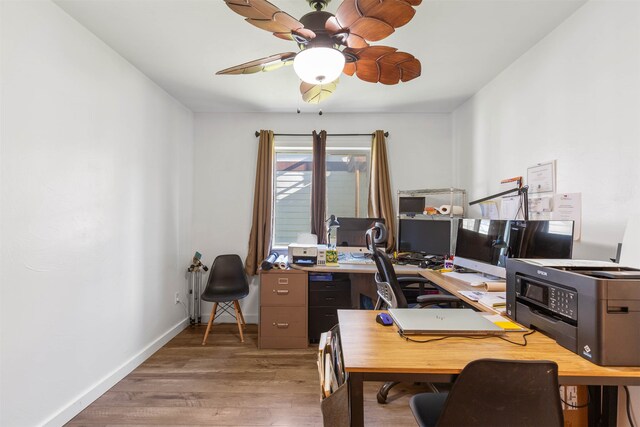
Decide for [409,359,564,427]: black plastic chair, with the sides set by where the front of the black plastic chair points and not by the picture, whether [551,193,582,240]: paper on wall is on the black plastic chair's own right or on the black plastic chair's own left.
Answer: on the black plastic chair's own right

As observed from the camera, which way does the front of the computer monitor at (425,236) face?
facing the viewer

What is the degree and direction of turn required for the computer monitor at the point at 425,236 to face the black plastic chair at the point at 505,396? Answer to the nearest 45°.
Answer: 0° — it already faces it

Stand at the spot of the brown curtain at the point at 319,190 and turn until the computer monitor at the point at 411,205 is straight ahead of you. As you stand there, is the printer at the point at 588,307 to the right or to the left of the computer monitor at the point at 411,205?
right

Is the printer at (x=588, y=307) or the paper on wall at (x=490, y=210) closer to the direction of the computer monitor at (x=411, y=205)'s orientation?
the printer

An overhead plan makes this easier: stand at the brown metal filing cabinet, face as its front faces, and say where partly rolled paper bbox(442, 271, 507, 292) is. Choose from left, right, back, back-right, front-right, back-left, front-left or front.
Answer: front-left

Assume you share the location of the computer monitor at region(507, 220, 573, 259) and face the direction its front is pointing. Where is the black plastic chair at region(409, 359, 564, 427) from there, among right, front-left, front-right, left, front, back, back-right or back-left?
front

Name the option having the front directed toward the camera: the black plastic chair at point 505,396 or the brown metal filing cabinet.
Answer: the brown metal filing cabinet

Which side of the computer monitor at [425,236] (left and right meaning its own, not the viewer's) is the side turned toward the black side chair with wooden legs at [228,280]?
right

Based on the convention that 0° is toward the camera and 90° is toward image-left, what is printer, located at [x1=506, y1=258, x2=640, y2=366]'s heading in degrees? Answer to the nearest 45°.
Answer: approximately 45°

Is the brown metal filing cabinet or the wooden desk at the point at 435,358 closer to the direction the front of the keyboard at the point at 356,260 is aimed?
the wooden desk

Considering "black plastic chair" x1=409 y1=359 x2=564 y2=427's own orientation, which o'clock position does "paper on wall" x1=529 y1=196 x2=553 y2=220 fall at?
The paper on wall is roughly at 2 o'clock from the black plastic chair.

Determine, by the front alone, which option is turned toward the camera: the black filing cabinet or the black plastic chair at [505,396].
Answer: the black filing cabinet

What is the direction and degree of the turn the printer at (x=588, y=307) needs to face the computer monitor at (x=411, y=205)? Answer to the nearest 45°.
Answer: approximately 90° to its right

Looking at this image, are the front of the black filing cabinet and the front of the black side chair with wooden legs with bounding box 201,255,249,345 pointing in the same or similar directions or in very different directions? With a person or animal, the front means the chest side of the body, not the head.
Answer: same or similar directions

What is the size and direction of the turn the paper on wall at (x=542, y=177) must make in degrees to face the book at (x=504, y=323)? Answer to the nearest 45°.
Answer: approximately 45° to its left

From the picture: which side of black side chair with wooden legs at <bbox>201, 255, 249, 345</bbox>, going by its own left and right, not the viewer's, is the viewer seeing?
front

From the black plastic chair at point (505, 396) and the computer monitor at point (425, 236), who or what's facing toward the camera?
the computer monitor

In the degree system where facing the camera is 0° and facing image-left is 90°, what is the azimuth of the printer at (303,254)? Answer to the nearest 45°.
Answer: approximately 0°
